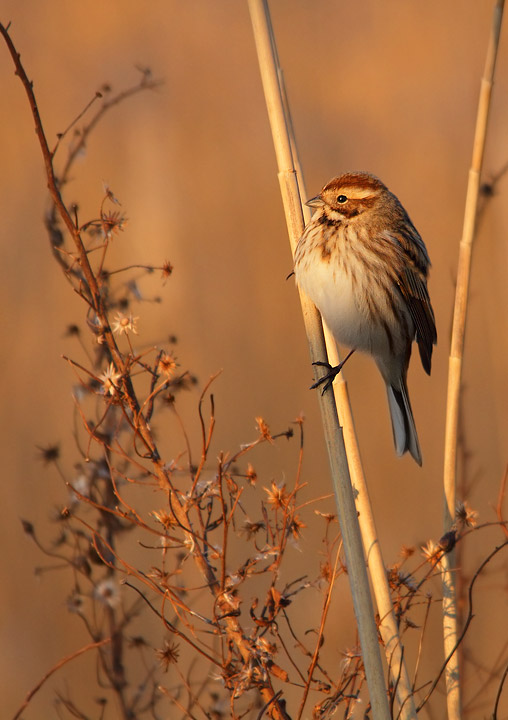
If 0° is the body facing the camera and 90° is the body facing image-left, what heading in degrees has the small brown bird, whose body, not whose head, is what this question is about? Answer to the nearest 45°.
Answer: approximately 45°
